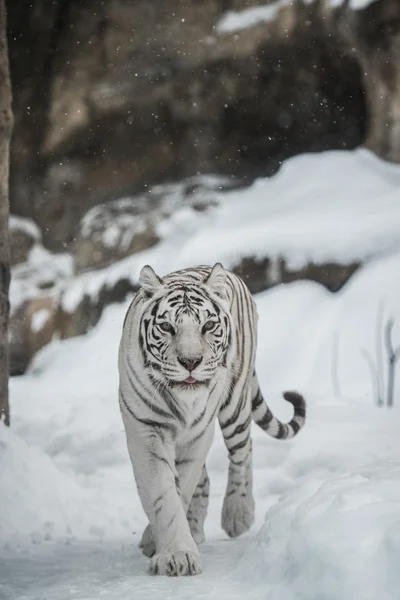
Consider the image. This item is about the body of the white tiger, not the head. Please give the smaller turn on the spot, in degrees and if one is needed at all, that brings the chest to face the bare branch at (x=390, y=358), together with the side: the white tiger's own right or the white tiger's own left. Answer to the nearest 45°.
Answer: approximately 180°

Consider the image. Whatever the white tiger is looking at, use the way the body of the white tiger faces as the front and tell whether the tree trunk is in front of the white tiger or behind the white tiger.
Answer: behind

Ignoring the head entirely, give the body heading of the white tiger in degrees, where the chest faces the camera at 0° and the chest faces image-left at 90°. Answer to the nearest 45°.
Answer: approximately 0°

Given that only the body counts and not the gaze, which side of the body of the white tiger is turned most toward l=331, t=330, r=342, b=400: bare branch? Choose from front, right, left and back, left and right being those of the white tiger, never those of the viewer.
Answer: back

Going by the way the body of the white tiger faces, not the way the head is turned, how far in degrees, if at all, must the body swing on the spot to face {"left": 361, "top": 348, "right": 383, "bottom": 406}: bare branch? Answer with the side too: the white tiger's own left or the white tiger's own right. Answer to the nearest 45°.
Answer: approximately 180°
